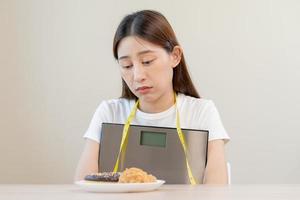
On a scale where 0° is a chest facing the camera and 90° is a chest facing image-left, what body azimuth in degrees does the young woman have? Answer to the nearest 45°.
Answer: approximately 0°

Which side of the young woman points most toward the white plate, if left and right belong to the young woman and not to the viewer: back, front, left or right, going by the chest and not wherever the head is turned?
front
